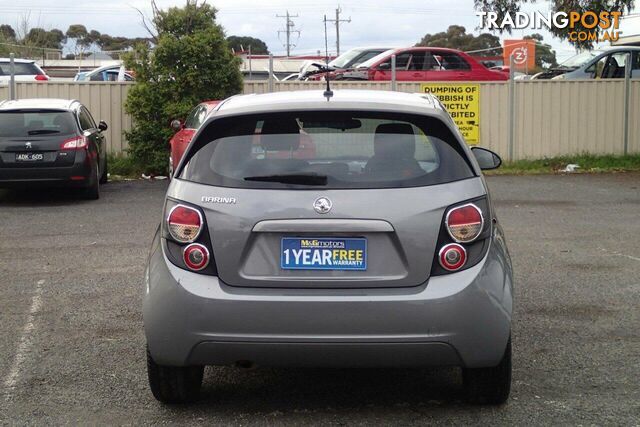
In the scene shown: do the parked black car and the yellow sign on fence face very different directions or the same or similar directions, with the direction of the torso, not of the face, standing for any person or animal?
very different directions

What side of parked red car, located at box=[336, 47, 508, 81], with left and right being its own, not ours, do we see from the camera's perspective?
left

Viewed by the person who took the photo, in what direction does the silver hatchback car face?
facing away from the viewer

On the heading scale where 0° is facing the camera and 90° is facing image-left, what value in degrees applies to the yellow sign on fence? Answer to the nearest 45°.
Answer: approximately 0°

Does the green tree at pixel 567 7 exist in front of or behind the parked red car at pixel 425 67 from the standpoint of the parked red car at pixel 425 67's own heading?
behind

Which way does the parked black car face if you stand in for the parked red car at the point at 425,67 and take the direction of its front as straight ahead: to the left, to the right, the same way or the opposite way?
to the right

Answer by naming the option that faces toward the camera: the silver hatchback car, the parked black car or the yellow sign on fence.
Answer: the yellow sign on fence

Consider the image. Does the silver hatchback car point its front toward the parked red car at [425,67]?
yes

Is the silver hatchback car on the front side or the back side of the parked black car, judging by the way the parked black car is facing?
on the back side

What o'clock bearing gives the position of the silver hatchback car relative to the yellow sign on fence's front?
The silver hatchback car is roughly at 12 o'clock from the yellow sign on fence.

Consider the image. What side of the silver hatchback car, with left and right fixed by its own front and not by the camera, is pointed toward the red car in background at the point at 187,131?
front

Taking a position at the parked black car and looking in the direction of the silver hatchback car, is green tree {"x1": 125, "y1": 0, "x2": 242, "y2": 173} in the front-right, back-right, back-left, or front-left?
back-left

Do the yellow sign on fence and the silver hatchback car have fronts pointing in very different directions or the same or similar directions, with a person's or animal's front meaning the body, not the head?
very different directions

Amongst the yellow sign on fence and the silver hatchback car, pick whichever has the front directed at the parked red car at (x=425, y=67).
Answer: the silver hatchback car

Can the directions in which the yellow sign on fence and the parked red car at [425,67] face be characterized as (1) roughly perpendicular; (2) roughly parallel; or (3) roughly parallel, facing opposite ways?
roughly perpendicular

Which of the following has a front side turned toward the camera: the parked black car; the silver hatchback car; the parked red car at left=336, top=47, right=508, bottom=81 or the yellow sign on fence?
the yellow sign on fence

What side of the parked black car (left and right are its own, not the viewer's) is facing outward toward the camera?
back
